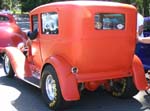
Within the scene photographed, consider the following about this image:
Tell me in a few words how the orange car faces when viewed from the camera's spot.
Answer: facing away from the viewer and to the left of the viewer
